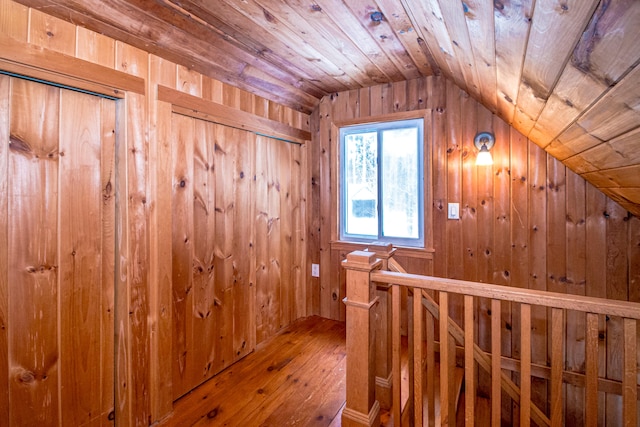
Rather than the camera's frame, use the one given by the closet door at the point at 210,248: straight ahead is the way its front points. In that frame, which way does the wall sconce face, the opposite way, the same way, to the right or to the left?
to the right

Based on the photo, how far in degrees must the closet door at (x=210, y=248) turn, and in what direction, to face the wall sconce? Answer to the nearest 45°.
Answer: approximately 45° to its left

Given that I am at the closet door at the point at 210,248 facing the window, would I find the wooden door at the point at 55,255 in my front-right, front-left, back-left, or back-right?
back-right

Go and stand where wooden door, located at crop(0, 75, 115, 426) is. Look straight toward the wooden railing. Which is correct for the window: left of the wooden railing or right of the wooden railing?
left

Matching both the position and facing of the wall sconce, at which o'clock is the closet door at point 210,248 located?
The closet door is roughly at 2 o'clock from the wall sconce.

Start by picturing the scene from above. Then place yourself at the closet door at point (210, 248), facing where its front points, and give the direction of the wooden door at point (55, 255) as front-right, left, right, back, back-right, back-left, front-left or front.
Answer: right

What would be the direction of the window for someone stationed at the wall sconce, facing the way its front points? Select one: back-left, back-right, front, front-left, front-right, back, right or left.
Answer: right

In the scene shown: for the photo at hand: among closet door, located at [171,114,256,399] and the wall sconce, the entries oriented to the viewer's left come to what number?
0

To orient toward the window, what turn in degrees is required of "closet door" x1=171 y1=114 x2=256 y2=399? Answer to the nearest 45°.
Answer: approximately 45° to its left

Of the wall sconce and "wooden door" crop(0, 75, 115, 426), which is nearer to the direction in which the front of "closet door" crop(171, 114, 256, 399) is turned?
the wall sconce

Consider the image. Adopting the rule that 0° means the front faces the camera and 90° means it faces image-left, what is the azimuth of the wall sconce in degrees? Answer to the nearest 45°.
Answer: approximately 0°
